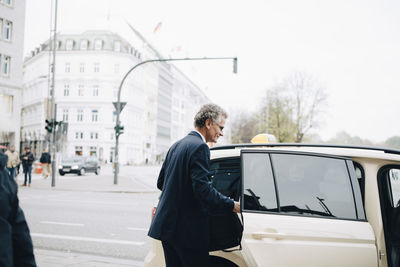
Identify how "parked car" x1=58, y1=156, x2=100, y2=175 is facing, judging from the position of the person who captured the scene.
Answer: facing the viewer and to the left of the viewer

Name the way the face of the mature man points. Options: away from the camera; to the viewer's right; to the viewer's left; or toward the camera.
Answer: to the viewer's right

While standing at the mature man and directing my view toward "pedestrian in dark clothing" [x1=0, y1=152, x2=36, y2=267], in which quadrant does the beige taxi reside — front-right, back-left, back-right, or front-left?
back-left

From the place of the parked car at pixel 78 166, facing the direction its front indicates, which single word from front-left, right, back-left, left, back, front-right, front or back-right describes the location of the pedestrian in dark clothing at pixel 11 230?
front-left

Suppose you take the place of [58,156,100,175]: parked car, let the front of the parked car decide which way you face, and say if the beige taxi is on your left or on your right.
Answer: on your left
